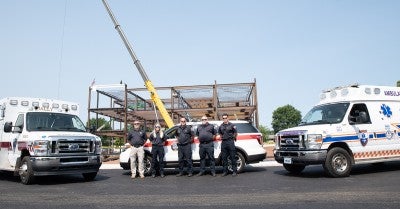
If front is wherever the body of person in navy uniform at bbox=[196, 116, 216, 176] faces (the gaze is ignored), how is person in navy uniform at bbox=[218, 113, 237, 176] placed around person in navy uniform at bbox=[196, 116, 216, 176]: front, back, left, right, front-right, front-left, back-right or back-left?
left

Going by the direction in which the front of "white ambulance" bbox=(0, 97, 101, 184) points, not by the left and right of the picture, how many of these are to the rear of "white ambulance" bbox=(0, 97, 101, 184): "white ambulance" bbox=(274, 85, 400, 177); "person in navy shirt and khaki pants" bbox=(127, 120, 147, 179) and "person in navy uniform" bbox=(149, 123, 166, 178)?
0

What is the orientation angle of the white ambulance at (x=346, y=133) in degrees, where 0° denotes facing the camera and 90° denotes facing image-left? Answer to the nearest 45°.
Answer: approximately 45°

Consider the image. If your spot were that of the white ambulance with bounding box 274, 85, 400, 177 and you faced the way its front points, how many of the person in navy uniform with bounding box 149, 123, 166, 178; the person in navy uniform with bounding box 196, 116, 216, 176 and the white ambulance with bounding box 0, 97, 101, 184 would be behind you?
0

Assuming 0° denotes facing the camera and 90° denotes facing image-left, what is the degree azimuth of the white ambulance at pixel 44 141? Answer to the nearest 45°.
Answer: approximately 315°

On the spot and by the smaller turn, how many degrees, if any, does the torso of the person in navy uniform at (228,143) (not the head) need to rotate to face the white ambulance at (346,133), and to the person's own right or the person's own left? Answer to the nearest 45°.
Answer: approximately 90° to the person's own left

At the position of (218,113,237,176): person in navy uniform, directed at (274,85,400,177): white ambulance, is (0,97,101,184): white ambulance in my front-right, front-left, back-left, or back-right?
back-right

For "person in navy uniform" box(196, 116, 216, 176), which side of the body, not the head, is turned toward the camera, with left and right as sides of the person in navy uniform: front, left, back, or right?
front

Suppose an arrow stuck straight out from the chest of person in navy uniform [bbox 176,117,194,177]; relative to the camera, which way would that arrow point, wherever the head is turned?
toward the camera

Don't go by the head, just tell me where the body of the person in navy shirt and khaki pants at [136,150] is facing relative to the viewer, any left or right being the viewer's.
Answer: facing the viewer

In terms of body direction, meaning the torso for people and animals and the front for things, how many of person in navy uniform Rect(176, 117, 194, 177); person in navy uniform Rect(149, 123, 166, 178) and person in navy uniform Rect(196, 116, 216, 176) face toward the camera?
3

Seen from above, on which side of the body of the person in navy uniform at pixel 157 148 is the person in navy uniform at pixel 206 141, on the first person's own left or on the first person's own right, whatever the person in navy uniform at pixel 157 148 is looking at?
on the first person's own left

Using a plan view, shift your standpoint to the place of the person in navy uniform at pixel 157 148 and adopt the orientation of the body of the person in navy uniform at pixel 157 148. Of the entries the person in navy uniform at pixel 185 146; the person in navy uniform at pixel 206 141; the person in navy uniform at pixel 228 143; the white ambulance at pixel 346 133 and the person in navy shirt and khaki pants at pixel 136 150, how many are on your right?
1

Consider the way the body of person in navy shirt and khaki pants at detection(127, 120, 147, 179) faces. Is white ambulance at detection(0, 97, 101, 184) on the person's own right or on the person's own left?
on the person's own right
